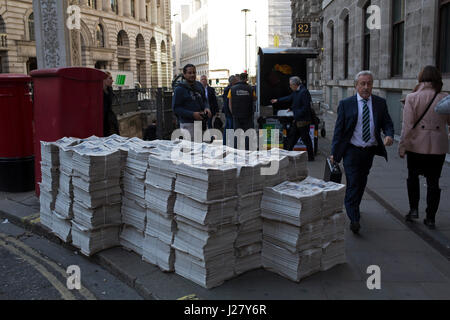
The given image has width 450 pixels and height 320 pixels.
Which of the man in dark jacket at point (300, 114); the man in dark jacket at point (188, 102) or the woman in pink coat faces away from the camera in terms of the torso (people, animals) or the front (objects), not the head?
the woman in pink coat

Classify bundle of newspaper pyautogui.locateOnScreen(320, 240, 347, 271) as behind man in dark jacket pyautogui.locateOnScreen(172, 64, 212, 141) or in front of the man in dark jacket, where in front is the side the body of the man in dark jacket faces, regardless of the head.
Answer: in front

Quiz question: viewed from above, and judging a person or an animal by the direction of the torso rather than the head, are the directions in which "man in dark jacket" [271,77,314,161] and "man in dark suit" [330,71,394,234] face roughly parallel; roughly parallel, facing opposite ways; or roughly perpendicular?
roughly perpendicular

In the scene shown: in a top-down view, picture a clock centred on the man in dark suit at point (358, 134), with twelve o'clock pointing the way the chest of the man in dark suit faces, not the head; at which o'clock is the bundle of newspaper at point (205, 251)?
The bundle of newspaper is roughly at 1 o'clock from the man in dark suit.

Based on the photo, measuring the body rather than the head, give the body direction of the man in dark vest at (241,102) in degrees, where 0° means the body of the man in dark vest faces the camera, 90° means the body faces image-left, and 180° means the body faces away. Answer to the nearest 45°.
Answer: approximately 180°

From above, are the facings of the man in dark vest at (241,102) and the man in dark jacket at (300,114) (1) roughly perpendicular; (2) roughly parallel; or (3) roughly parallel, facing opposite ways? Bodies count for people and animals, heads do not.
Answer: roughly perpendicular

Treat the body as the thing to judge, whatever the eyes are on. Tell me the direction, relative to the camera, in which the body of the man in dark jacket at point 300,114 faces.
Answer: to the viewer's left

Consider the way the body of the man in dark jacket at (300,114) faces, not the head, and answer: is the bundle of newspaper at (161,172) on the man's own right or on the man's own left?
on the man's own left

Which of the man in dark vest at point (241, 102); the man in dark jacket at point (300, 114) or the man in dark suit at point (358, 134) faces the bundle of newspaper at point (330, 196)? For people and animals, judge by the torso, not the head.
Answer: the man in dark suit

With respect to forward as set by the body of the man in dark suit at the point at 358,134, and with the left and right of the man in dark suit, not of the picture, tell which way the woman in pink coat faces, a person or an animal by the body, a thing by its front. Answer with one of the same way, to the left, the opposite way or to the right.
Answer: the opposite way

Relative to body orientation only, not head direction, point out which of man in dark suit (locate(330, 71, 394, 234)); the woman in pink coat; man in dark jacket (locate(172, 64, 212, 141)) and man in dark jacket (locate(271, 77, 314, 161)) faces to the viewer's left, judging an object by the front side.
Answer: man in dark jacket (locate(271, 77, 314, 161))
